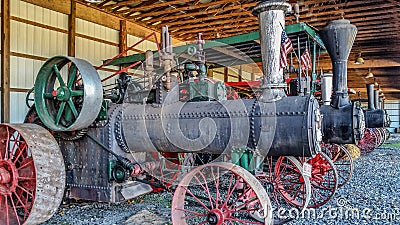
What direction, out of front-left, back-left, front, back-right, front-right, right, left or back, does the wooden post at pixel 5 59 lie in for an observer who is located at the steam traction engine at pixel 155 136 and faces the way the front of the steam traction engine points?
back

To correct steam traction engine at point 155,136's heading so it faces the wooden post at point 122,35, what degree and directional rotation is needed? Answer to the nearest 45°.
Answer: approximately 135° to its left
